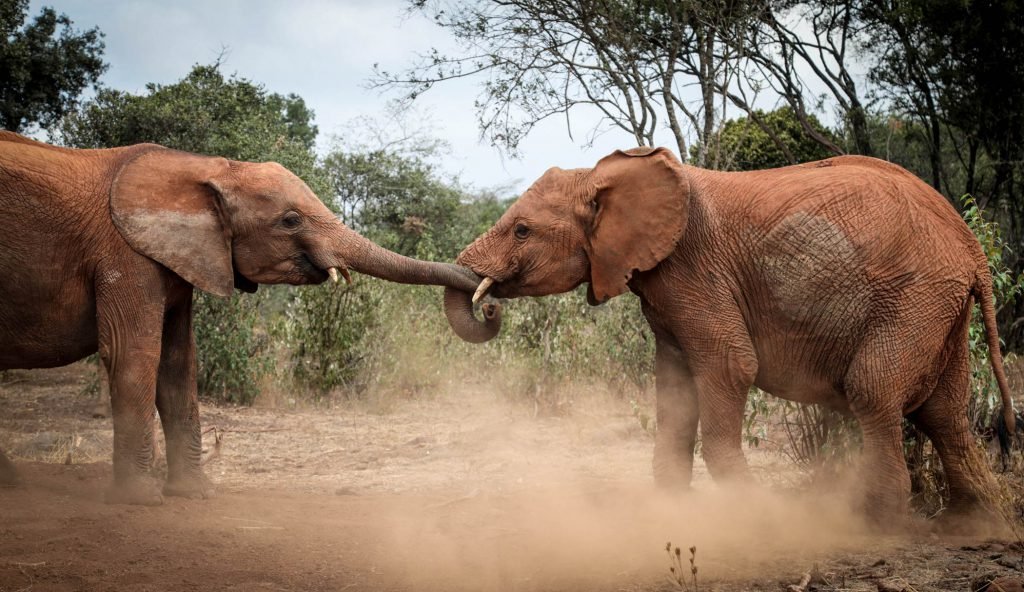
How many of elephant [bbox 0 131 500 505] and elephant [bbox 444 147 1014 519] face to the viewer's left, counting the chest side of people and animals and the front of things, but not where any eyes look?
1

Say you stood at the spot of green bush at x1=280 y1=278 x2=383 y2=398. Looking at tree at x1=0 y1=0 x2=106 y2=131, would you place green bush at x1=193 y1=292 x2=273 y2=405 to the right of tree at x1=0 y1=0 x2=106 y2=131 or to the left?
left

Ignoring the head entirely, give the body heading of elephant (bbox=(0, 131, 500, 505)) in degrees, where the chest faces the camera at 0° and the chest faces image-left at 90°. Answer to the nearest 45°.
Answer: approximately 270°

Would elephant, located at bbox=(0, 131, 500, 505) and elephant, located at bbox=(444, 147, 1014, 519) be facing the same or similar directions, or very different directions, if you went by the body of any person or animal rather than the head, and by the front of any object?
very different directions

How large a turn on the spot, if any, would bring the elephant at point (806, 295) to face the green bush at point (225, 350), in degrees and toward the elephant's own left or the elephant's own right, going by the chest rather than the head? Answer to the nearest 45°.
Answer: approximately 45° to the elephant's own right

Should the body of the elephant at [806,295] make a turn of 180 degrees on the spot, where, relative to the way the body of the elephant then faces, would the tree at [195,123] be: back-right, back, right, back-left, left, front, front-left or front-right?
back-left

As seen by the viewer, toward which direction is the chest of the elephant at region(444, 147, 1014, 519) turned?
to the viewer's left

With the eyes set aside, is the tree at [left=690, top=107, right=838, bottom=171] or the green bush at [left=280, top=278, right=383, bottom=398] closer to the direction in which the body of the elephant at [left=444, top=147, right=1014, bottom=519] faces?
the green bush

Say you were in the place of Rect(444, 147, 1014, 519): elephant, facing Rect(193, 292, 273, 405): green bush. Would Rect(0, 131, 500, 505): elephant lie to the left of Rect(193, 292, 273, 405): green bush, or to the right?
left

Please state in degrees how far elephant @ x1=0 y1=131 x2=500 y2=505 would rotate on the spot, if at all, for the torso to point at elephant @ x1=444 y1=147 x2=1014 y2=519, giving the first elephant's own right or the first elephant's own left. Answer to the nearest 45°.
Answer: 0° — it already faces it

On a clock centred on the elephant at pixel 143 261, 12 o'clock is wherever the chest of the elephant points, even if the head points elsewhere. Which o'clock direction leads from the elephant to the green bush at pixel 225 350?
The green bush is roughly at 9 o'clock from the elephant.

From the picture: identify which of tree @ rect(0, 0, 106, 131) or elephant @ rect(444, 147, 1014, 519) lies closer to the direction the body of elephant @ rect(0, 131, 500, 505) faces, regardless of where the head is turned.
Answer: the elephant

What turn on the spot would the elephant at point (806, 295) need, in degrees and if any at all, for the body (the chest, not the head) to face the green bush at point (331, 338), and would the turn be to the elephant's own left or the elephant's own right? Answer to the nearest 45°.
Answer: approximately 45° to the elephant's own right

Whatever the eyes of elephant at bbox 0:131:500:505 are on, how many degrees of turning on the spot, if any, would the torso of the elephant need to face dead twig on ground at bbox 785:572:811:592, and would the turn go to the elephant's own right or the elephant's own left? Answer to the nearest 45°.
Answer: approximately 45° to the elephant's own right

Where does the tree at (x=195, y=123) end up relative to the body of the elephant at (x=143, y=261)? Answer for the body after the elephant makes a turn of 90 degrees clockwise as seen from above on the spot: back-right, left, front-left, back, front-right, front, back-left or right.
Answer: back

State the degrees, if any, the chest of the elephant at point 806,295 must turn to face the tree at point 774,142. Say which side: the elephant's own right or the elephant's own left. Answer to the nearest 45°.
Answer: approximately 90° to the elephant's own right
